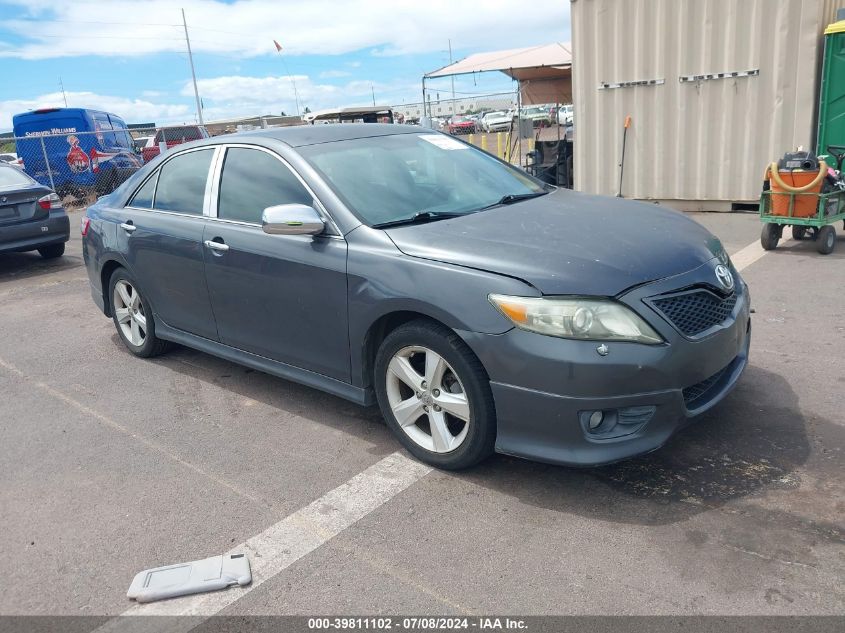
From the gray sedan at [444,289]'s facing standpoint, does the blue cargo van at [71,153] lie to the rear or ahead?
to the rear

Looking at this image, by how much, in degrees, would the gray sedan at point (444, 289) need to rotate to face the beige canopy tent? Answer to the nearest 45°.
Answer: approximately 135° to its left

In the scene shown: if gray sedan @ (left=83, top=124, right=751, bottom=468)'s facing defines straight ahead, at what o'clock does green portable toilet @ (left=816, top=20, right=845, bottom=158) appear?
The green portable toilet is roughly at 9 o'clock from the gray sedan.

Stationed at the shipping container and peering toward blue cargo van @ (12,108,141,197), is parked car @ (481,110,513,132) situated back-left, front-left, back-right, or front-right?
front-right

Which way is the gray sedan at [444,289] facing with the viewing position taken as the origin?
facing the viewer and to the right of the viewer

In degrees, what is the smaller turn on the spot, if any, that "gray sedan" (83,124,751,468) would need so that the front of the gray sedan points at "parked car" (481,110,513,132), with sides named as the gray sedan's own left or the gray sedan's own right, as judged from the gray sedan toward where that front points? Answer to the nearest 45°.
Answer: approximately 135° to the gray sedan's own left

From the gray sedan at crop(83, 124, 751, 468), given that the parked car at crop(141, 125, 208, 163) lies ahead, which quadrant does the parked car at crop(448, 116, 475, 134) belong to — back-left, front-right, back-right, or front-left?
front-right

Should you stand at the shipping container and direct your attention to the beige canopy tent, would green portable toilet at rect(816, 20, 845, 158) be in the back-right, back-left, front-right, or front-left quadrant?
back-right

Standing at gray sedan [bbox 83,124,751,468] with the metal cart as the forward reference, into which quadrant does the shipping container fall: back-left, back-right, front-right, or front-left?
front-left

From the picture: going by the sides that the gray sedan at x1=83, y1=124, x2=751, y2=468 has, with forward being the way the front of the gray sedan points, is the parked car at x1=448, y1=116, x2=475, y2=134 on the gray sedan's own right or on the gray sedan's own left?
on the gray sedan's own left

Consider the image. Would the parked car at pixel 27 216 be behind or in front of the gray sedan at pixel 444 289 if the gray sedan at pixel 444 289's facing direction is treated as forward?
behind

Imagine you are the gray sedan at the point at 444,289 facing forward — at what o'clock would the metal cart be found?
The metal cart is roughly at 9 o'clock from the gray sedan.

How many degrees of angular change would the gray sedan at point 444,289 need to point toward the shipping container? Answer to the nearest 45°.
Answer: approximately 90° to its left

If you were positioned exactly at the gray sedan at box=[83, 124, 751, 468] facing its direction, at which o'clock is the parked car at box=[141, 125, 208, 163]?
The parked car is roughly at 7 o'clock from the gray sedan.

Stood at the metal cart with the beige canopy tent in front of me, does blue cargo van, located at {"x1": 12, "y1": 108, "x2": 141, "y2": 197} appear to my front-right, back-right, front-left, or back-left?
front-left
